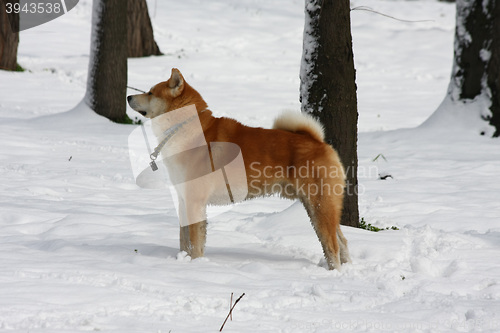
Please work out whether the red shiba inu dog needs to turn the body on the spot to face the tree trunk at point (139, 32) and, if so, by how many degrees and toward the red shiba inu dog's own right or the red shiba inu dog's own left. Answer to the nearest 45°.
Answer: approximately 90° to the red shiba inu dog's own right

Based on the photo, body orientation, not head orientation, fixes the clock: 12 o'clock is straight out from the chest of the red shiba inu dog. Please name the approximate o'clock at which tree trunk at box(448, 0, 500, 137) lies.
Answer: The tree trunk is roughly at 4 o'clock from the red shiba inu dog.

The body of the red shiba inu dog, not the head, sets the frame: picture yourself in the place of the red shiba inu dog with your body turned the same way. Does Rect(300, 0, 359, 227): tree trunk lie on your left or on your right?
on your right

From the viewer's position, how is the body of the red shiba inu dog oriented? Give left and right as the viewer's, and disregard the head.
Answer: facing to the left of the viewer

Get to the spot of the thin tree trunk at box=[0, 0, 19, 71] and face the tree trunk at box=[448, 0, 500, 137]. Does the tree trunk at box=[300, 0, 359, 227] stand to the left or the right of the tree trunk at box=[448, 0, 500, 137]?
right

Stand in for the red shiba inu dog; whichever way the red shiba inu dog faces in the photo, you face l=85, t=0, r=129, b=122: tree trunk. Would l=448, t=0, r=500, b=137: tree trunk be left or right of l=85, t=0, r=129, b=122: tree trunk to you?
right
